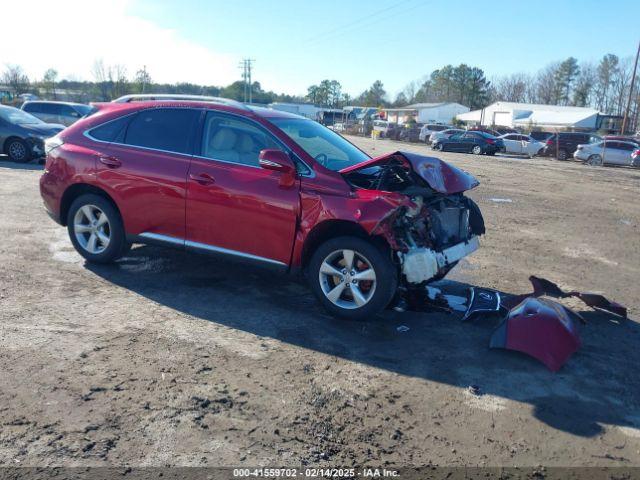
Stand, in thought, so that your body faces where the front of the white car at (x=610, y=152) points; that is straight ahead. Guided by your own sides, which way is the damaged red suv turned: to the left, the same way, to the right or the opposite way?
the opposite way

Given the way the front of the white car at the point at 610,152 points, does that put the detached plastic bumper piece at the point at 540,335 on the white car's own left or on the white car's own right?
on the white car's own left

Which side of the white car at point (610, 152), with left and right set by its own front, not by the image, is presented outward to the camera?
left

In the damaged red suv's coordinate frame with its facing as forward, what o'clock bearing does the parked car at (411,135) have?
The parked car is roughly at 8 o'clock from the damaged red suv.

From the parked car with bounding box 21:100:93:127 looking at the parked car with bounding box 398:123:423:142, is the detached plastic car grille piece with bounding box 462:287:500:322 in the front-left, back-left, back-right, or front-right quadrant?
back-right

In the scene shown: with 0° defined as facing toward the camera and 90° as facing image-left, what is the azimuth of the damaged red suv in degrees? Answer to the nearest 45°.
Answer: approximately 315°

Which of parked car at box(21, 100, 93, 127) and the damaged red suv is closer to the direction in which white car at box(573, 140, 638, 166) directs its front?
the parked car

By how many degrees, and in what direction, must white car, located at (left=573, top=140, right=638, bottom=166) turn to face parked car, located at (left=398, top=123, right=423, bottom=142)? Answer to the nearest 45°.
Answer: approximately 45° to its right

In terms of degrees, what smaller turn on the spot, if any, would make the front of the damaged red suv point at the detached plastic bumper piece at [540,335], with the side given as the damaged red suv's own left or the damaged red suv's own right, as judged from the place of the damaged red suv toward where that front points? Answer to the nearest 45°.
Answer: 0° — it already faces it

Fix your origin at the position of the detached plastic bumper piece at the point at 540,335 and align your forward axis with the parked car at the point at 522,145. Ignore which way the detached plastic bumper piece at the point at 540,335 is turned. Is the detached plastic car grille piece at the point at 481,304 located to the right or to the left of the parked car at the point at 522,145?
left

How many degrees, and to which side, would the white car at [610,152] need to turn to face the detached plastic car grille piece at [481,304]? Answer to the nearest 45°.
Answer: approximately 90° to its left

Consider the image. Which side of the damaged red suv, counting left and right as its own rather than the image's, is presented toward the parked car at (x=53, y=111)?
back

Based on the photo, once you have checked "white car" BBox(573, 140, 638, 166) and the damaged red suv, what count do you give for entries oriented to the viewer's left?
1
